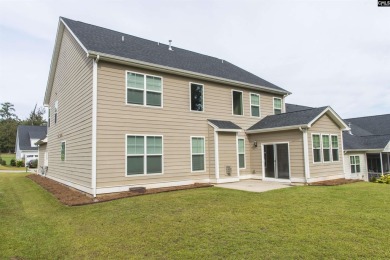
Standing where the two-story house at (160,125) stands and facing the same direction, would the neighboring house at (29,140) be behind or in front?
in front

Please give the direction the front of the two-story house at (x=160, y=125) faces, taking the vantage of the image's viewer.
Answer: facing away from the viewer and to the left of the viewer

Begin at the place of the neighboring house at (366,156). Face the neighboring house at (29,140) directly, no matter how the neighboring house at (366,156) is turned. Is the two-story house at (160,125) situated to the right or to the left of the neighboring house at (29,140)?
left

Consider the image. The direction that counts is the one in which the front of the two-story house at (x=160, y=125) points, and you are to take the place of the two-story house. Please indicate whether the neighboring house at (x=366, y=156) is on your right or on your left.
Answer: on your right
